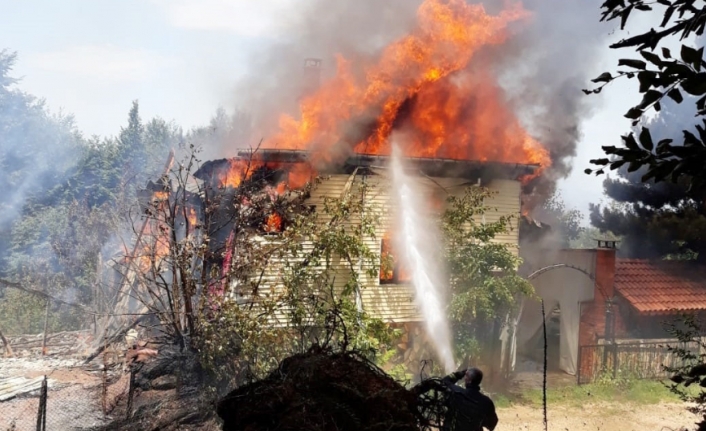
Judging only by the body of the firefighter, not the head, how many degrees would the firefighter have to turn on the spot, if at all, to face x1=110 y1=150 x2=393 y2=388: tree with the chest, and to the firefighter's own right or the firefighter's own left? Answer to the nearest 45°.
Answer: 0° — they already face it

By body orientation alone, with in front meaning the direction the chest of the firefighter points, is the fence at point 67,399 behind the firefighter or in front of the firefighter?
in front

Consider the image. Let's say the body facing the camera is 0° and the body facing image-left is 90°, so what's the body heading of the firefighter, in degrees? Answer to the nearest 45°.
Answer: approximately 135°

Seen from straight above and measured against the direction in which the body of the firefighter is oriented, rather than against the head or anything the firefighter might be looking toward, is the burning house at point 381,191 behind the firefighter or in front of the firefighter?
in front

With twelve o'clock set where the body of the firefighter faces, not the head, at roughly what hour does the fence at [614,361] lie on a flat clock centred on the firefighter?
The fence is roughly at 2 o'clock from the firefighter.

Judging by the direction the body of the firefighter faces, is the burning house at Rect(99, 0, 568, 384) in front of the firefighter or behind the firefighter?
in front

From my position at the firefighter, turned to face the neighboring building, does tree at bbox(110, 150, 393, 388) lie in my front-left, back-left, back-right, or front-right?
front-left

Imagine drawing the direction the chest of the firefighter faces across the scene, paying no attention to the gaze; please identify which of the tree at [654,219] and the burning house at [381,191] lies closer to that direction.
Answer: the burning house

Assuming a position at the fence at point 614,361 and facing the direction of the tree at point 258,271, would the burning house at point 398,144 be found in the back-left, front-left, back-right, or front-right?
front-right

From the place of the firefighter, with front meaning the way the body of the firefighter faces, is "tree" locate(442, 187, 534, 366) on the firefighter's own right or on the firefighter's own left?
on the firefighter's own right

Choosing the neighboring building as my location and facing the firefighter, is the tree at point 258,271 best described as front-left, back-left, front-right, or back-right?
front-right

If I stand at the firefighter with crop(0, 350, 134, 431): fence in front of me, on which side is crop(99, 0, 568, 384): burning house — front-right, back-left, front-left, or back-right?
front-right

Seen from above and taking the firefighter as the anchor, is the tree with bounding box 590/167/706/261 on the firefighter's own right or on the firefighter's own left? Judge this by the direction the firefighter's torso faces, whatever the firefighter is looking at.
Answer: on the firefighter's own right

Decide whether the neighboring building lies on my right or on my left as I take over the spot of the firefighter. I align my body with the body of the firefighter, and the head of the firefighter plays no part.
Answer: on my right
